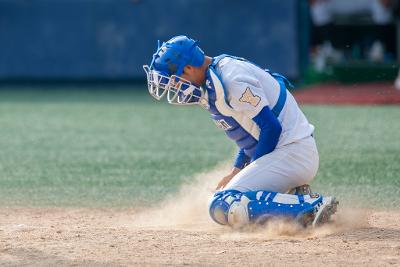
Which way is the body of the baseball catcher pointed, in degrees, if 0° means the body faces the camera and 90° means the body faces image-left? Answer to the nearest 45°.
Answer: approximately 90°
